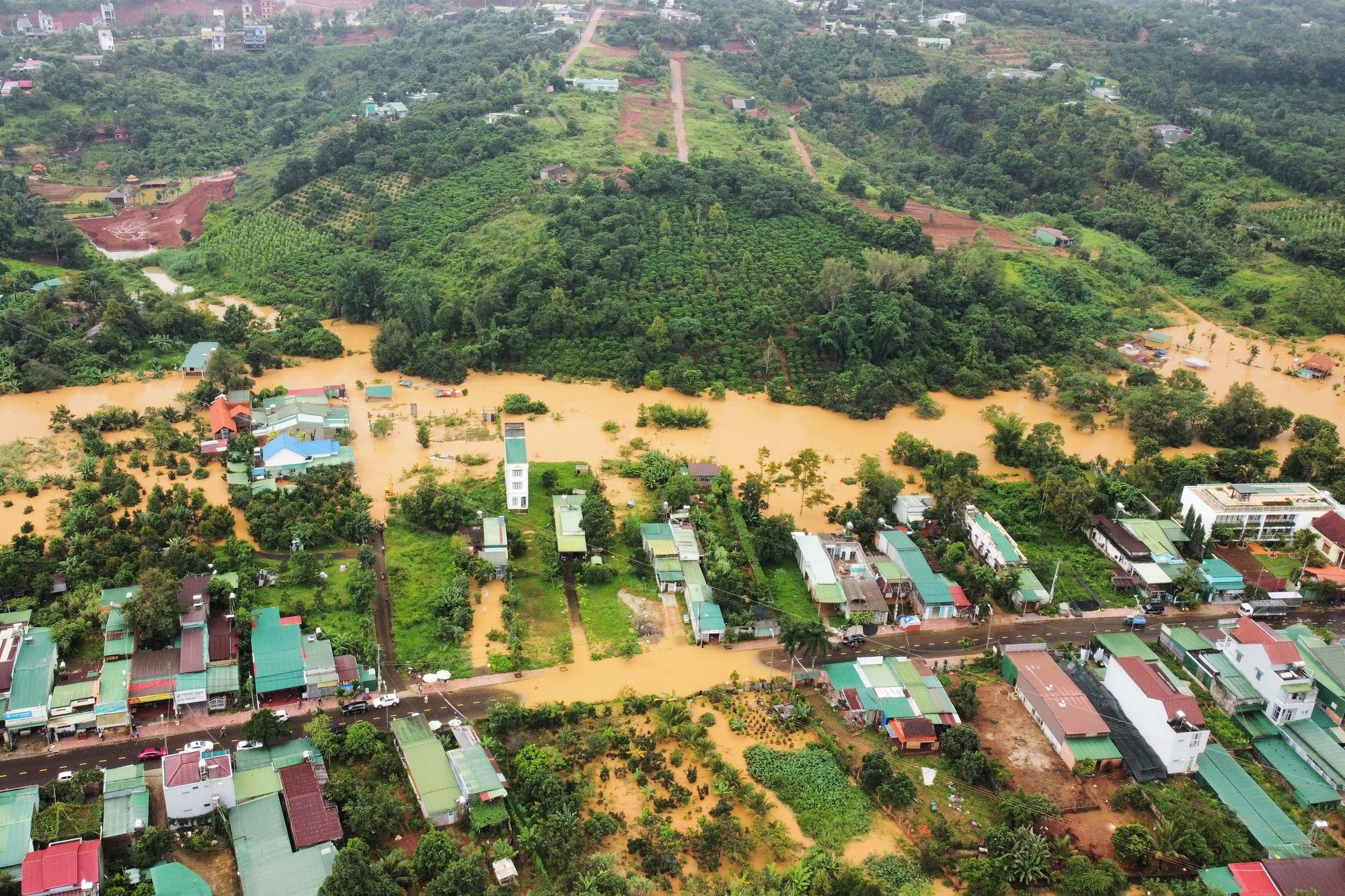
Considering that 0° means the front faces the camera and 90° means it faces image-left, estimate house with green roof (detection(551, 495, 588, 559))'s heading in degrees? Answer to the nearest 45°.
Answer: approximately 0°

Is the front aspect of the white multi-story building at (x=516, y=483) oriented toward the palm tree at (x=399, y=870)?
yes

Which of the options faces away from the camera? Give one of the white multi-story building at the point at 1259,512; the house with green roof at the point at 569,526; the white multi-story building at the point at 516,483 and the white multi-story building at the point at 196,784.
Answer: the white multi-story building at the point at 196,784

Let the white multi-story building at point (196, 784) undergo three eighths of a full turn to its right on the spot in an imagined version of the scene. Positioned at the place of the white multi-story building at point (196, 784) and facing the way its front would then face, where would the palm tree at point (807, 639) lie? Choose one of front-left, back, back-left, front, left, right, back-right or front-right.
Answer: front-left

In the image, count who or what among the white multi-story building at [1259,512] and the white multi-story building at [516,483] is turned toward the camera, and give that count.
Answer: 2

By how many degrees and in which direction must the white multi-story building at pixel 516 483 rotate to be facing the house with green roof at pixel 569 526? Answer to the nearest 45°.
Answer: approximately 45° to its left

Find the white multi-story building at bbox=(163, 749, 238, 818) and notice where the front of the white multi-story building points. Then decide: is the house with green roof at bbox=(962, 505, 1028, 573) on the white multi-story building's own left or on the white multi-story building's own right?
on the white multi-story building's own right

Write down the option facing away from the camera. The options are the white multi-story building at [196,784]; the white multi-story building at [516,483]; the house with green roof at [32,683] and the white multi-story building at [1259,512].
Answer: the white multi-story building at [196,784]

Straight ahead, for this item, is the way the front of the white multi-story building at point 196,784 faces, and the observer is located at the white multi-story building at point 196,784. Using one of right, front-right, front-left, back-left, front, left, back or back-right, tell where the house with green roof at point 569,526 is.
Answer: front-right

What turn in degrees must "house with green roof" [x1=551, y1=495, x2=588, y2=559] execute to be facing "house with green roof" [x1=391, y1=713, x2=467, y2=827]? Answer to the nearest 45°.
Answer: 0° — it already faces it

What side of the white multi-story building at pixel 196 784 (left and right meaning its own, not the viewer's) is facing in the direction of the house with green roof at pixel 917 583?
right

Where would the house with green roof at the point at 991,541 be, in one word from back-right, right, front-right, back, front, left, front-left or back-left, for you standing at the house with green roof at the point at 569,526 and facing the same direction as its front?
left
